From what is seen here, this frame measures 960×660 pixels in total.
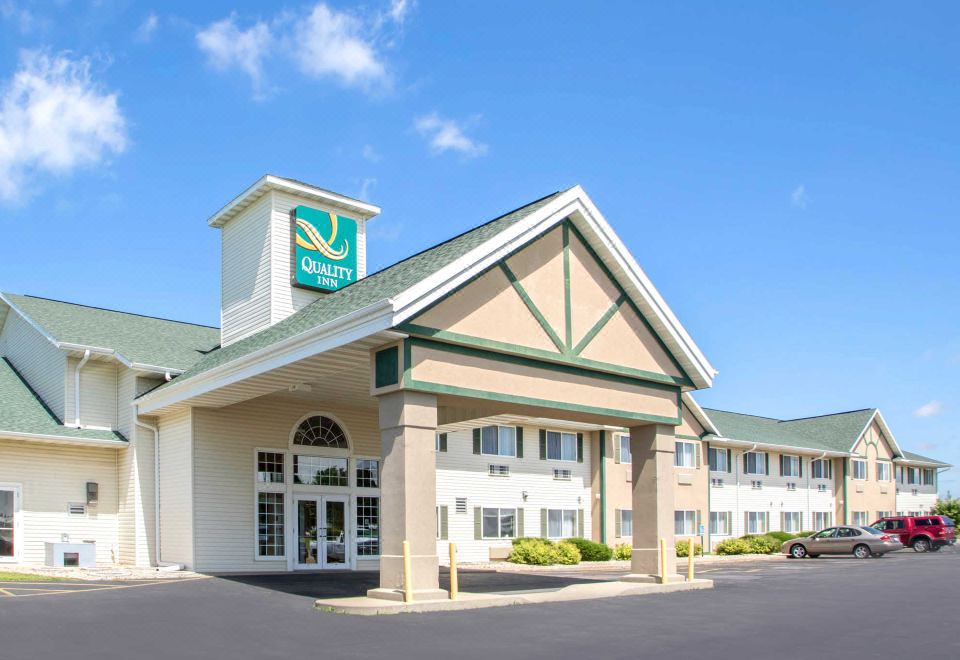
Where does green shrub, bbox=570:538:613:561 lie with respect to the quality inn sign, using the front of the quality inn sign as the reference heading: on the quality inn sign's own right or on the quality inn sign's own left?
on the quality inn sign's own left

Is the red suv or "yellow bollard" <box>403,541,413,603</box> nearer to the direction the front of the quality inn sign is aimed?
the yellow bollard

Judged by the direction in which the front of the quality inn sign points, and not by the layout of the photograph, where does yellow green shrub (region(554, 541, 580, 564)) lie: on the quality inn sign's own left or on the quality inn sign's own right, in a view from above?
on the quality inn sign's own left

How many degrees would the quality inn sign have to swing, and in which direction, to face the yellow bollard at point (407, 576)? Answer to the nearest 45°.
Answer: approximately 45° to its right

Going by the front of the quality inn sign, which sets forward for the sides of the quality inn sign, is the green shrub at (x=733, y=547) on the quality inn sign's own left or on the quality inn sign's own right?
on the quality inn sign's own left

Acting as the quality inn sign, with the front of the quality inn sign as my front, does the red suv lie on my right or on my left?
on my left

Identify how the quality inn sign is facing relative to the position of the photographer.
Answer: facing the viewer and to the right of the viewer

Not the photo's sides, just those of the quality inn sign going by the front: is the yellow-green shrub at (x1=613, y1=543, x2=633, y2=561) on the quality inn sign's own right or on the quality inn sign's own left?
on the quality inn sign's own left
